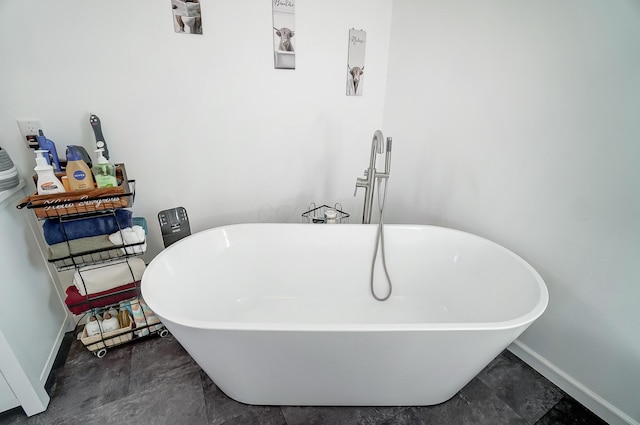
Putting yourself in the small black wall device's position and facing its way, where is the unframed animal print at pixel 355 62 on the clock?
The unframed animal print is roughly at 9 o'clock from the small black wall device.

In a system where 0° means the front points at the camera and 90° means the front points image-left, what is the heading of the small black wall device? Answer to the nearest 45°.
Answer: approximately 0°

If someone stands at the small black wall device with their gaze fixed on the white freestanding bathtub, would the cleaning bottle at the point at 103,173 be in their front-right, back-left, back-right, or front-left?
back-right
